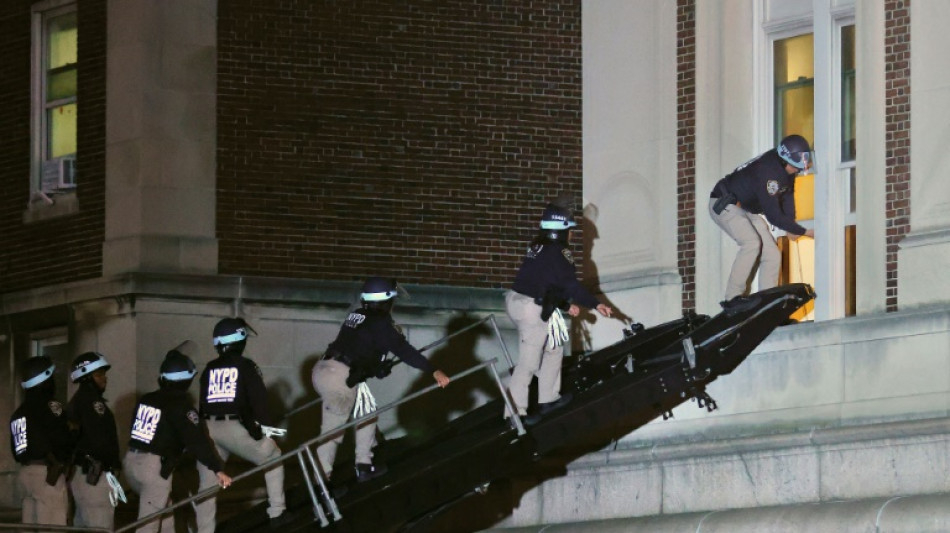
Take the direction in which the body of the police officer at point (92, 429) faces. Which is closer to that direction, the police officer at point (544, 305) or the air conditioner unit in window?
the police officer

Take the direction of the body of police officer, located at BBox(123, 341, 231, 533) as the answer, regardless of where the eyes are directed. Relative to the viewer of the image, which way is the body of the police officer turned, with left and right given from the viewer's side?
facing away from the viewer and to the right of the viewer

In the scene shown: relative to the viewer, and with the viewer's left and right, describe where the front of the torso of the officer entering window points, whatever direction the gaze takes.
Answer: facing to the right of the viewer

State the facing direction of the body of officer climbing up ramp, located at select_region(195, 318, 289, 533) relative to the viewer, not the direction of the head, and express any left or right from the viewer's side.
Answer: facing away from the viewer and to the right of the viewer

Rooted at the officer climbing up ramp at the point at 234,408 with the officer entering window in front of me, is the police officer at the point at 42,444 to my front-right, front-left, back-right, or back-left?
back-left

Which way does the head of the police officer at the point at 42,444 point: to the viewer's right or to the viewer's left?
to the viewer's right

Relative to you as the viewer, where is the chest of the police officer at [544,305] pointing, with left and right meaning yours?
facing away from the viewer and to the right of the viewer

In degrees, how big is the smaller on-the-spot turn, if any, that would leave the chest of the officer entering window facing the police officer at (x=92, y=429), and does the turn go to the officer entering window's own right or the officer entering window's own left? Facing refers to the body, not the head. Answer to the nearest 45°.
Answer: approximately 180°

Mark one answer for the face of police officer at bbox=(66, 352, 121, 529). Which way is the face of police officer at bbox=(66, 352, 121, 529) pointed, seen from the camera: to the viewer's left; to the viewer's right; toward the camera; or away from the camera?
to the viewer's right

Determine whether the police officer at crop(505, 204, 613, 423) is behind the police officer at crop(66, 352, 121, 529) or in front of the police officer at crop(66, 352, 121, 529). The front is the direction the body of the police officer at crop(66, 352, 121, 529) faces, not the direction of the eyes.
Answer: in front
